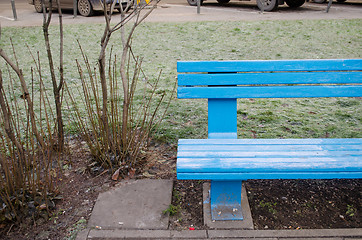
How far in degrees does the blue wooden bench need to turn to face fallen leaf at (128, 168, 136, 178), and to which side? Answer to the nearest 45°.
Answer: approximately 90° to its right

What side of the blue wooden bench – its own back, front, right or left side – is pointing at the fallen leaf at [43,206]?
right

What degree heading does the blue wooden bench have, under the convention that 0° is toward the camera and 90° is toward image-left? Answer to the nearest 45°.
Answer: approximately 0°

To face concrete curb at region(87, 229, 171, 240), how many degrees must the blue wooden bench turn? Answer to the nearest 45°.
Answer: approximately 45° to its right

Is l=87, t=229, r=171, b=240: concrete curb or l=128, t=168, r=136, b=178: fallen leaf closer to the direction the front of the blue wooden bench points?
the concrete curb

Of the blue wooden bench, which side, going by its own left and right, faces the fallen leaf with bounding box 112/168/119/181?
right

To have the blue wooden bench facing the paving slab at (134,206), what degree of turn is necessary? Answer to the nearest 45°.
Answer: approximately 90° to its right
